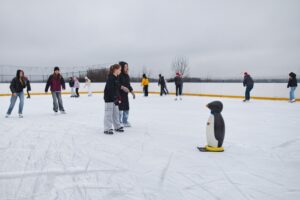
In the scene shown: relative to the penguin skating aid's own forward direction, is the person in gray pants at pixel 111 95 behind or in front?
in front

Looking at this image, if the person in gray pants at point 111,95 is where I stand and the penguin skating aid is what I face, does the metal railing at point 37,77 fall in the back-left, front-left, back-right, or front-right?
back-left

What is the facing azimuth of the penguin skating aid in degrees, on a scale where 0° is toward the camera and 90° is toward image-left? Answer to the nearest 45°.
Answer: approximately 90°

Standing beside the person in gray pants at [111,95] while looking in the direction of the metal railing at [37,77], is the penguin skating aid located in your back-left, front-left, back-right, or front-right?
back-right

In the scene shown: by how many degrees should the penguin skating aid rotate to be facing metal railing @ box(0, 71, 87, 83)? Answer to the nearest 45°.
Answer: approximately 45° to its right
